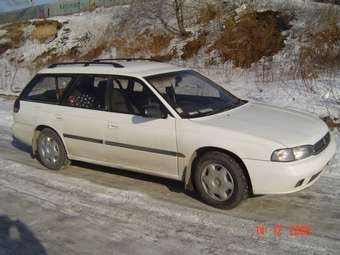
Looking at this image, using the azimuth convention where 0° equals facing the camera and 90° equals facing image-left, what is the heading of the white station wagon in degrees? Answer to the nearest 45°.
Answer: approximately 315°

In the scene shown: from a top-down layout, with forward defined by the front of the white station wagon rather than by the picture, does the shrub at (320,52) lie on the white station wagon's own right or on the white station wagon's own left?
on the white station wagon's own left

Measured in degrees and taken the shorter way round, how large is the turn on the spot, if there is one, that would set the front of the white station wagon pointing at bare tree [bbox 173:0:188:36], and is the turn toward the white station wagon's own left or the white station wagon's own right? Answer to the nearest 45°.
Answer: approximately 135° to the white station wagon's own left

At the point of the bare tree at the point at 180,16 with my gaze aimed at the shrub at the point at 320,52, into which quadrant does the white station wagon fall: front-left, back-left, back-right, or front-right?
front-right

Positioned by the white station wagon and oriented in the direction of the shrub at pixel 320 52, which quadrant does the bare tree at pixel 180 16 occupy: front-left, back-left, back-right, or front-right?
front-left
